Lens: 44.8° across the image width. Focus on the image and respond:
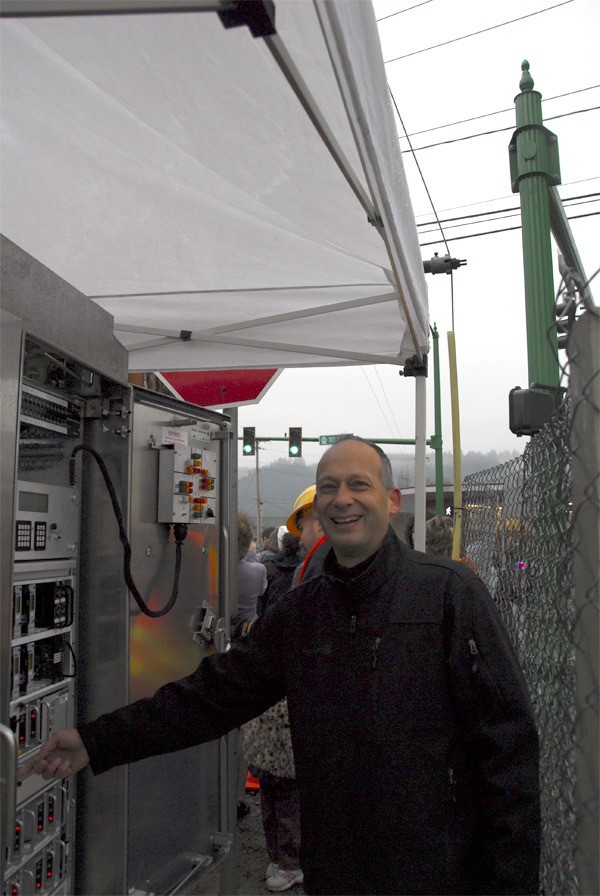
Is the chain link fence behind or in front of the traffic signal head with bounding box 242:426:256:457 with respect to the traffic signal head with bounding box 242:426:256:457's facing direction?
in front

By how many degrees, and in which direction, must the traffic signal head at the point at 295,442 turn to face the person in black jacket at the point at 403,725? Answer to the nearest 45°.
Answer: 0° — it already faces them

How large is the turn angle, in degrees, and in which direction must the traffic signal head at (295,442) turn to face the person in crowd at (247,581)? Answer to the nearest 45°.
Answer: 0° — it already faces them

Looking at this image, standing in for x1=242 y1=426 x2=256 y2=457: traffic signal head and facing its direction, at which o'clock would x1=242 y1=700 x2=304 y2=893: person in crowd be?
The person in crowd is roughly at 12 o'clock from the traffic signal head.

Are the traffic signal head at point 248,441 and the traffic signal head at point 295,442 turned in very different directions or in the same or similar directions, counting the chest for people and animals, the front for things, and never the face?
same or similar directions

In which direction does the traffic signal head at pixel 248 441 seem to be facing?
toward the camera

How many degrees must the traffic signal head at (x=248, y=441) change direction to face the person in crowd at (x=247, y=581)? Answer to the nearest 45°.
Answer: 0° — it already faces them

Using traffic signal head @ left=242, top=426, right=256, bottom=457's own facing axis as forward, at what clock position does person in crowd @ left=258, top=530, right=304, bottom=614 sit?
The person in crowd is roughly at 12 o'clock from the traffic signal head.

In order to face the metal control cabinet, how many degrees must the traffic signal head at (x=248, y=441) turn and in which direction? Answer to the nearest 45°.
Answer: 0° — it already faces it

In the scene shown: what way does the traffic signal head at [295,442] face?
toward the camera

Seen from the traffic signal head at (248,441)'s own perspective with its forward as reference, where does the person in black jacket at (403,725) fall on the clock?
The person in black jacket is roughly at 12 o'clock from the traffic signal head.

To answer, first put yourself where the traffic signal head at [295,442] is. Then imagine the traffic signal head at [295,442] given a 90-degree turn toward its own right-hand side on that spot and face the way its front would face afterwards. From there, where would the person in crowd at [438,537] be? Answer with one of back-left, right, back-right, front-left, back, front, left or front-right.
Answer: left

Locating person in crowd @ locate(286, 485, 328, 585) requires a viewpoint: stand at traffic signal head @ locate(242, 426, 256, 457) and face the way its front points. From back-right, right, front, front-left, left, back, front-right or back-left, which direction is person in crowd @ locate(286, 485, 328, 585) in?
front

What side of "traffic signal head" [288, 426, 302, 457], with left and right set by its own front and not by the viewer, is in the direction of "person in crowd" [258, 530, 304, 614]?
front

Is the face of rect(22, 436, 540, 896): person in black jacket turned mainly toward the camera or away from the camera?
toward the camera

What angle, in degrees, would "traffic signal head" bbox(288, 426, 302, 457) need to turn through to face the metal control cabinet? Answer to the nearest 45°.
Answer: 0° — it already faces it
